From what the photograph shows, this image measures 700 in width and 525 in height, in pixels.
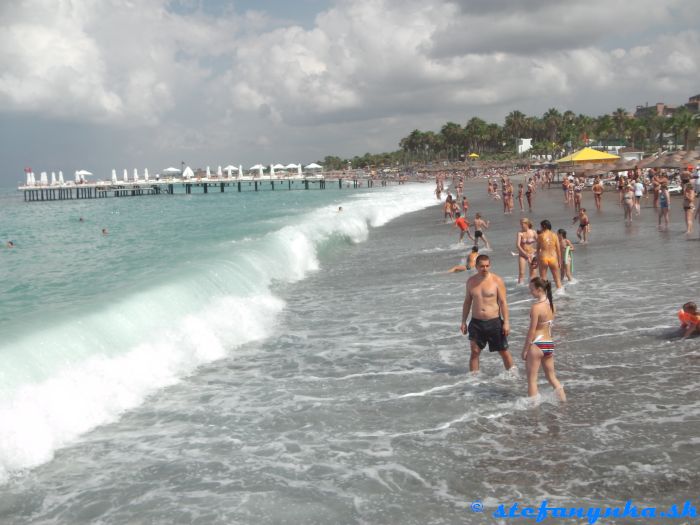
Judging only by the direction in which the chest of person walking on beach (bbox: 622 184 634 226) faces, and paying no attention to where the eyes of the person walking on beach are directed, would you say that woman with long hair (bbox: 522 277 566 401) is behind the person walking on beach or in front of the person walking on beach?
in front

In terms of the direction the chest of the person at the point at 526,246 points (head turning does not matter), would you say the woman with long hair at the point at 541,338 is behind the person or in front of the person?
in front

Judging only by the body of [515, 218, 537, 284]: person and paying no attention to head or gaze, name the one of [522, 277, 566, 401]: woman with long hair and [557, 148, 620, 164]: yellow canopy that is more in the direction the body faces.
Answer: the woman with long hair

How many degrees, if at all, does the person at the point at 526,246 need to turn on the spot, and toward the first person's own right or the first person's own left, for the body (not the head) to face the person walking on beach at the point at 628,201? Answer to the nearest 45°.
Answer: approximately 180°
